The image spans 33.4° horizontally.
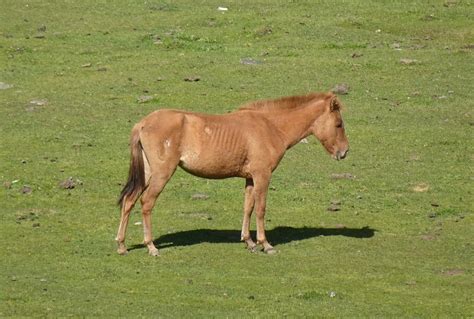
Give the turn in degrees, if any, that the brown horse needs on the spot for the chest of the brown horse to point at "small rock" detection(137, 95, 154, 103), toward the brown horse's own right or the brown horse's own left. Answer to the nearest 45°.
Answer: approximately 90° to the brown horse's own left

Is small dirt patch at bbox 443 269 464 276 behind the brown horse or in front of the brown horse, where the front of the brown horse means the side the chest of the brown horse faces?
in front

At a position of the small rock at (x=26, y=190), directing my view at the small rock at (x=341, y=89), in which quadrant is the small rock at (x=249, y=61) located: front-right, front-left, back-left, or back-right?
front-left

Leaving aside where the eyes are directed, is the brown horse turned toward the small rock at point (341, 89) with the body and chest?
no

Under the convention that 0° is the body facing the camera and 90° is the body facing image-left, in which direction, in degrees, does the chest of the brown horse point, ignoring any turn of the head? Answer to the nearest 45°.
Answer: approximately 270°

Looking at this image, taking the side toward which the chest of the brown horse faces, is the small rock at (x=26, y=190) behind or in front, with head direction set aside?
behind

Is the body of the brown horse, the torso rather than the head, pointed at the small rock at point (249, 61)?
no

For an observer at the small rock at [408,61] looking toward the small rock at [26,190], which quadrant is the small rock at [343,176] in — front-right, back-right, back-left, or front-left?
front-left

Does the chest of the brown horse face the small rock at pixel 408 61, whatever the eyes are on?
no

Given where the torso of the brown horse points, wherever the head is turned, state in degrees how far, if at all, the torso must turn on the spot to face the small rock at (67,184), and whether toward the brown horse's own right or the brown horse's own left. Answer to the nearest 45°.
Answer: approximately 135° to the brown horse's own left

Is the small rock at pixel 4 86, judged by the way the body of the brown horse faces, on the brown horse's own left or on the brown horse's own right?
on the brown horse's own left
